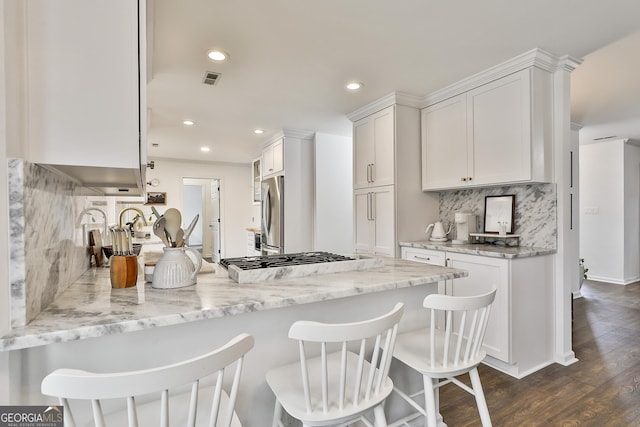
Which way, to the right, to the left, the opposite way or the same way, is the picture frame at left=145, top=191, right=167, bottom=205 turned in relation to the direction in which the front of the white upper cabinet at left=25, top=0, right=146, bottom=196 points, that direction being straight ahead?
to the right

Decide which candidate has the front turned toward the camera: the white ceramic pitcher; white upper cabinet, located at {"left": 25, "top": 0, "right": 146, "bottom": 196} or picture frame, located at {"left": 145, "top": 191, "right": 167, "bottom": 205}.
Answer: the picture frame

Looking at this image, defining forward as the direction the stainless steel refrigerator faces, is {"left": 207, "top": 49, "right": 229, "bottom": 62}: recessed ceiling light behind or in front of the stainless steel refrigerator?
in front

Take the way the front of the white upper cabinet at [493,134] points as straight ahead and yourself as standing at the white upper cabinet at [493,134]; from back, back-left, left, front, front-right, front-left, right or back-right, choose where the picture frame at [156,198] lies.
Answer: front-right

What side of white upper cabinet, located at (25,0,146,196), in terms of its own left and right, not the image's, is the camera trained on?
right

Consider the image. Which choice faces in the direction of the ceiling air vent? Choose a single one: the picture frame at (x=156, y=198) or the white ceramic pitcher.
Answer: the picture frame

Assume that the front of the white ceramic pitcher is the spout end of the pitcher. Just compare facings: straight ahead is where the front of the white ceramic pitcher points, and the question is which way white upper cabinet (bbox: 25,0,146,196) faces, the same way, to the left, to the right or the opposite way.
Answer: the opposite way

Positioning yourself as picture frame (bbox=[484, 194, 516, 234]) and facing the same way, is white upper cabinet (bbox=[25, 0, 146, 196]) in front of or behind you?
in front

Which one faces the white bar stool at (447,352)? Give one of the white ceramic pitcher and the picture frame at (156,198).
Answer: the picture frame

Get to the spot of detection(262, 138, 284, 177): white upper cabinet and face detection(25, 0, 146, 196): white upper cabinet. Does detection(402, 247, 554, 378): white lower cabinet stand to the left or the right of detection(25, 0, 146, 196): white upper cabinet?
left

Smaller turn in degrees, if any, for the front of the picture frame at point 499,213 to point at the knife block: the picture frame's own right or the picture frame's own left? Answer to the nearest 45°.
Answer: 0° — it already faces it

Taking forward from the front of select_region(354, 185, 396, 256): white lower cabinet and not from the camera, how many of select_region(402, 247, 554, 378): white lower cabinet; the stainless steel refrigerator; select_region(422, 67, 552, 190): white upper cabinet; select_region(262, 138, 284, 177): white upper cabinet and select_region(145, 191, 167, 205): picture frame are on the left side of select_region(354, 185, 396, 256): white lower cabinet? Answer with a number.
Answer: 2

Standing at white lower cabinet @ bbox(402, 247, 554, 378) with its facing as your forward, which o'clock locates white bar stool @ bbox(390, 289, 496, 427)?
The white bar stool is roughly at 11 o'clock from the white lower cabinet.

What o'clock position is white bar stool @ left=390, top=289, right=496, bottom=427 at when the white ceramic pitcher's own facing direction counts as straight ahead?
The white bar stool is roughly at 7 o'clock from the white ceramic pitcher.

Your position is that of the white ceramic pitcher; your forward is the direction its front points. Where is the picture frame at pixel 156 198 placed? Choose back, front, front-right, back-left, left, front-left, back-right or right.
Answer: right

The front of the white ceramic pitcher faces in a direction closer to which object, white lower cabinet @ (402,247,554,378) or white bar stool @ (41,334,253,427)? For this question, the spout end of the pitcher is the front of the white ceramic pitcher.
the white bar stool
